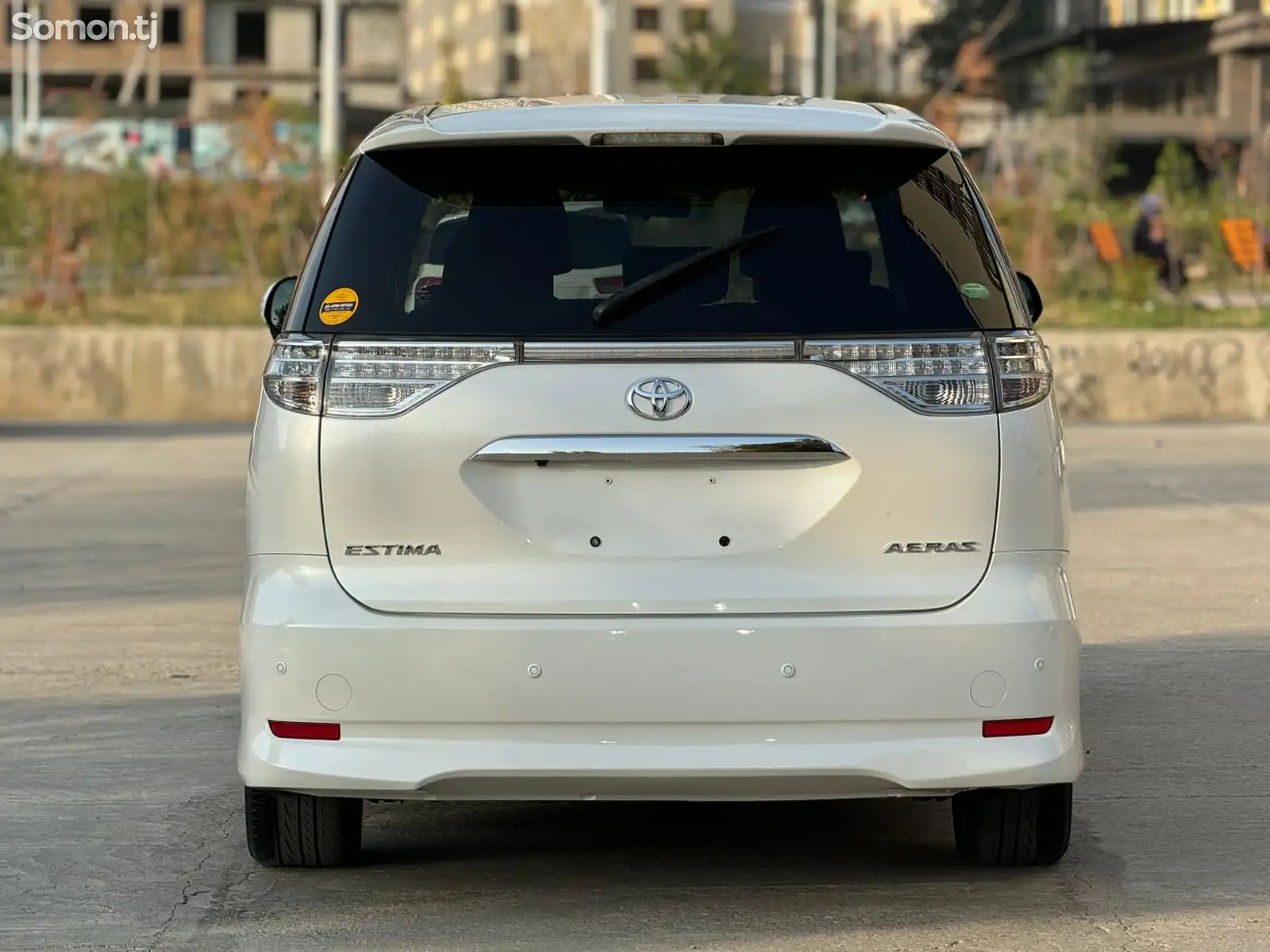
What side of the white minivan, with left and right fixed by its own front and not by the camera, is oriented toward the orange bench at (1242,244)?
front

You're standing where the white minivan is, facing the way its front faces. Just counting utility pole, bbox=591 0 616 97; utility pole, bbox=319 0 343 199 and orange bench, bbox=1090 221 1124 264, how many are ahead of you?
3

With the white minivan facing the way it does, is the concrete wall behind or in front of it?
in front

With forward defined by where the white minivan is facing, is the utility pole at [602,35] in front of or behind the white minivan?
in front

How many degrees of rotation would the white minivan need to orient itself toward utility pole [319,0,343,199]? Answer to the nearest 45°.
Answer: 0° — it already faces it

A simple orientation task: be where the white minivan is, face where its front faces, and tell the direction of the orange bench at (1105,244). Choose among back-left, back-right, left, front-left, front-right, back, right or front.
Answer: front

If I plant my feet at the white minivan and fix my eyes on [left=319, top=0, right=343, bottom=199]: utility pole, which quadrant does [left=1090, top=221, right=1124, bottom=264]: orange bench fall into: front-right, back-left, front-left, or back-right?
front-right

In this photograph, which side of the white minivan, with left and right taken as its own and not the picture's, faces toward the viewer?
back
